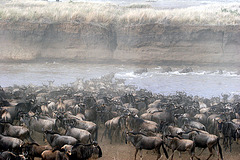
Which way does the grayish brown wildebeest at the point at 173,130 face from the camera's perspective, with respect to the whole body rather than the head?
to the viewer's left

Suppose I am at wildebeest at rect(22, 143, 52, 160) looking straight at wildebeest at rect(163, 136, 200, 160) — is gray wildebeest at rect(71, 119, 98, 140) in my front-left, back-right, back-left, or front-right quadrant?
front-left

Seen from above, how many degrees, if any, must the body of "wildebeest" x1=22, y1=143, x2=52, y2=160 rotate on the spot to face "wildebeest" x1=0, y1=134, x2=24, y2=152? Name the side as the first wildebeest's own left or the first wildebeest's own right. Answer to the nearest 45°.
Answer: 0° — it already faces it

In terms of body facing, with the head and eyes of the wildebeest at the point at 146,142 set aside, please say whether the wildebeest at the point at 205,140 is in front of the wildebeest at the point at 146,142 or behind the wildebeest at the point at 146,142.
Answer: behind

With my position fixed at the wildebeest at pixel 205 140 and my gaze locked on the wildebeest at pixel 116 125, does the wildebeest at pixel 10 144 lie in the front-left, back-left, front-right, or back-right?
front-left

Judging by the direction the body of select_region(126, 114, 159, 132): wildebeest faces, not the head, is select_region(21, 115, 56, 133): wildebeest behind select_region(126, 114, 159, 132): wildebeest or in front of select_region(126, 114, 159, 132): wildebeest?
in front

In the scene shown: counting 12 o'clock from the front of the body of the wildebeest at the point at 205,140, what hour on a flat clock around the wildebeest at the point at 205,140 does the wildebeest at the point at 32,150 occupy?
the wildebeest at the point at 32,150 is roughly at 11 o'clock from the wildebeest at the point at 205,140.

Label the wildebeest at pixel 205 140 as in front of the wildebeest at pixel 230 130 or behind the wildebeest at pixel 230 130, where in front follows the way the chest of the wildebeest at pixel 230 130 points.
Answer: in front

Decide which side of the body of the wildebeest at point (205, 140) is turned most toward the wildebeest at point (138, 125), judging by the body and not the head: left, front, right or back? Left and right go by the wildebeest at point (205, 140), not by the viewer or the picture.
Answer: front

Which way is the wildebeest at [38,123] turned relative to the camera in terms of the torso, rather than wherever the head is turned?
to the viewer's left

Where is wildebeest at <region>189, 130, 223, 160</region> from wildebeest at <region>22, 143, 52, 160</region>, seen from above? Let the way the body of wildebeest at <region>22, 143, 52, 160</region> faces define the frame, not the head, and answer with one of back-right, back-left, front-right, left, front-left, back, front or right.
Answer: back
